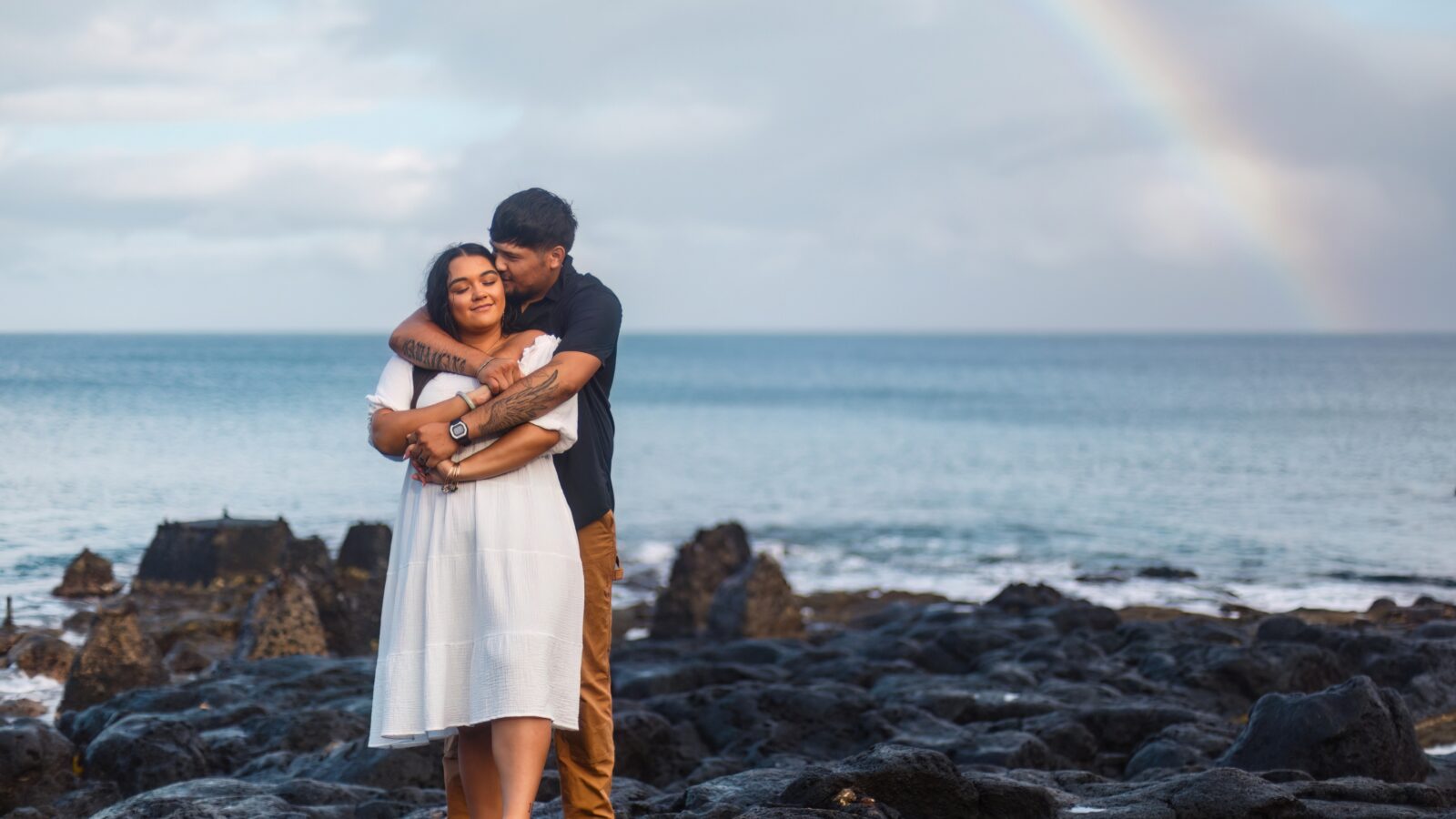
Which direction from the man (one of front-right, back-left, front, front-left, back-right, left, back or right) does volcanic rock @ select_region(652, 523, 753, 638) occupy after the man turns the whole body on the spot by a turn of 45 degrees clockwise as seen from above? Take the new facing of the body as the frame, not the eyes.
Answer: right

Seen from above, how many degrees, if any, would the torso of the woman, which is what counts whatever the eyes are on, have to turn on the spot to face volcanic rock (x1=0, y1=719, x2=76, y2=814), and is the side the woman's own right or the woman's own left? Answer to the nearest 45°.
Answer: approximately 135° to the woman's own right

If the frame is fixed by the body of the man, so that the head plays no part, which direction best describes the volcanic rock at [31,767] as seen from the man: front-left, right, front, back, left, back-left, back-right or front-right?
right

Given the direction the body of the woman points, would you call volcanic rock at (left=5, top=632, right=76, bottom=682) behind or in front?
behind

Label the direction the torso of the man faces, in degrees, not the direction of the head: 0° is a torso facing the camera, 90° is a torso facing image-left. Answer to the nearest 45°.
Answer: approximately 45°

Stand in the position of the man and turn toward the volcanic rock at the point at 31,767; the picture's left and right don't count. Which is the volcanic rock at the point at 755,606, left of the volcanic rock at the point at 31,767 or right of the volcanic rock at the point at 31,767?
right

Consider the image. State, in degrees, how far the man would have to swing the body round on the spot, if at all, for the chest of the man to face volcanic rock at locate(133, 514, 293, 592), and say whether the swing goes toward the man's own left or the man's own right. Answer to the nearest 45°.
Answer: approximately 135° to the man's own right

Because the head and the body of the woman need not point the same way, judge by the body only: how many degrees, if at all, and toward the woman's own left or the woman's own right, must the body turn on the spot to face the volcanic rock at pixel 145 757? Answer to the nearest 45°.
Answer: approximately 135° to the woman's own right
